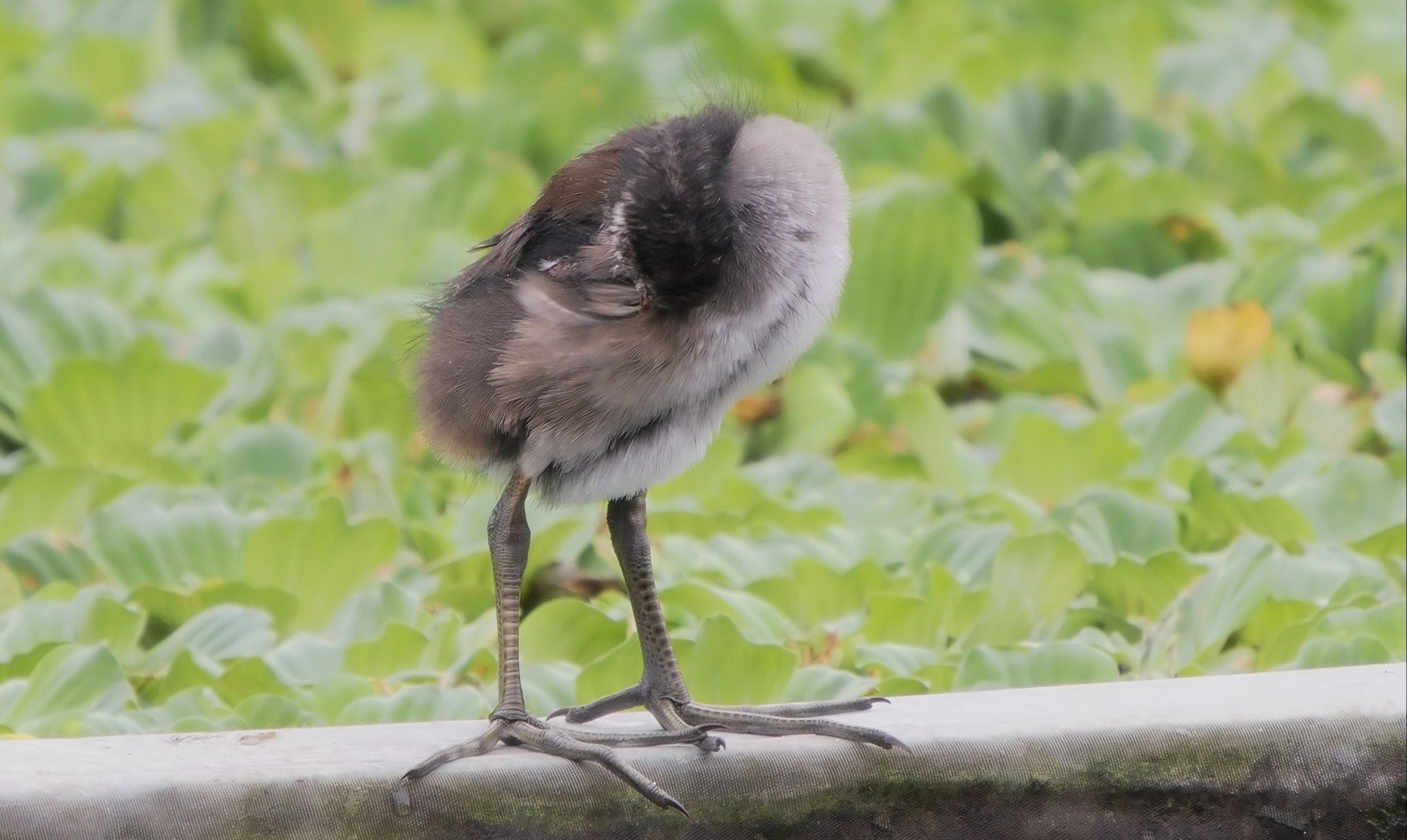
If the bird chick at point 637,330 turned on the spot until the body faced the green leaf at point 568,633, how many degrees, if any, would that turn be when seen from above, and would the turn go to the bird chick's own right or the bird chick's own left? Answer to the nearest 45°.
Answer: approximately 90° to the bird chick's own left

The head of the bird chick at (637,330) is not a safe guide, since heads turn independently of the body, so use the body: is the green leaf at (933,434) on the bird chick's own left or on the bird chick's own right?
on the bird chick's own left

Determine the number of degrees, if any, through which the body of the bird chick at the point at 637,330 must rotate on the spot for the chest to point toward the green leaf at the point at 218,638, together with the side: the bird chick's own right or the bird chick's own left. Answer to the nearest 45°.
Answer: approximately 135° to the bird chick's own left

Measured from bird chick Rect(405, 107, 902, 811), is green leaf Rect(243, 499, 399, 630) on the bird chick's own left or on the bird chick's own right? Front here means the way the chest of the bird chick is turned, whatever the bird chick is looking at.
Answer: on the bird chick's own left

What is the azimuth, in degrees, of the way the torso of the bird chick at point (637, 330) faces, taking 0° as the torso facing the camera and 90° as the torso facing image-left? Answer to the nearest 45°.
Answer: approximately 270°

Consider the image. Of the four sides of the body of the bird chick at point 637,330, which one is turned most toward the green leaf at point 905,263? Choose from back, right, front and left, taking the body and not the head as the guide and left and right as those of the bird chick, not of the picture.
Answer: left

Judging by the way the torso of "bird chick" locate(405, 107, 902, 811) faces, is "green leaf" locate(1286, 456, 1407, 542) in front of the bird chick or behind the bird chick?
in front

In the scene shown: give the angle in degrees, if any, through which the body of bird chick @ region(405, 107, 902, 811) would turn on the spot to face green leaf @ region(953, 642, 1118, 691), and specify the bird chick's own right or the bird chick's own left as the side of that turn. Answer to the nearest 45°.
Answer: approximately 45° to the bird chick's own left
